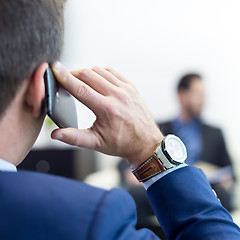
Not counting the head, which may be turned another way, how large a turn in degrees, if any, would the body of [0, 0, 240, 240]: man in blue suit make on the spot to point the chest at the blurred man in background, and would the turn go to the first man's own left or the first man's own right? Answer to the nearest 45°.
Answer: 0° — they already face them

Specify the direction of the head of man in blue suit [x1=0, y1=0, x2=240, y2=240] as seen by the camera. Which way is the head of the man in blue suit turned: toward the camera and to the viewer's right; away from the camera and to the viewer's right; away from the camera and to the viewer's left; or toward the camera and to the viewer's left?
away from the camera and to the viewer's right

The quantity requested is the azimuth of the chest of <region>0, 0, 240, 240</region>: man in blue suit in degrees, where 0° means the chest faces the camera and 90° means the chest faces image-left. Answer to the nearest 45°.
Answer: approximately 180°
